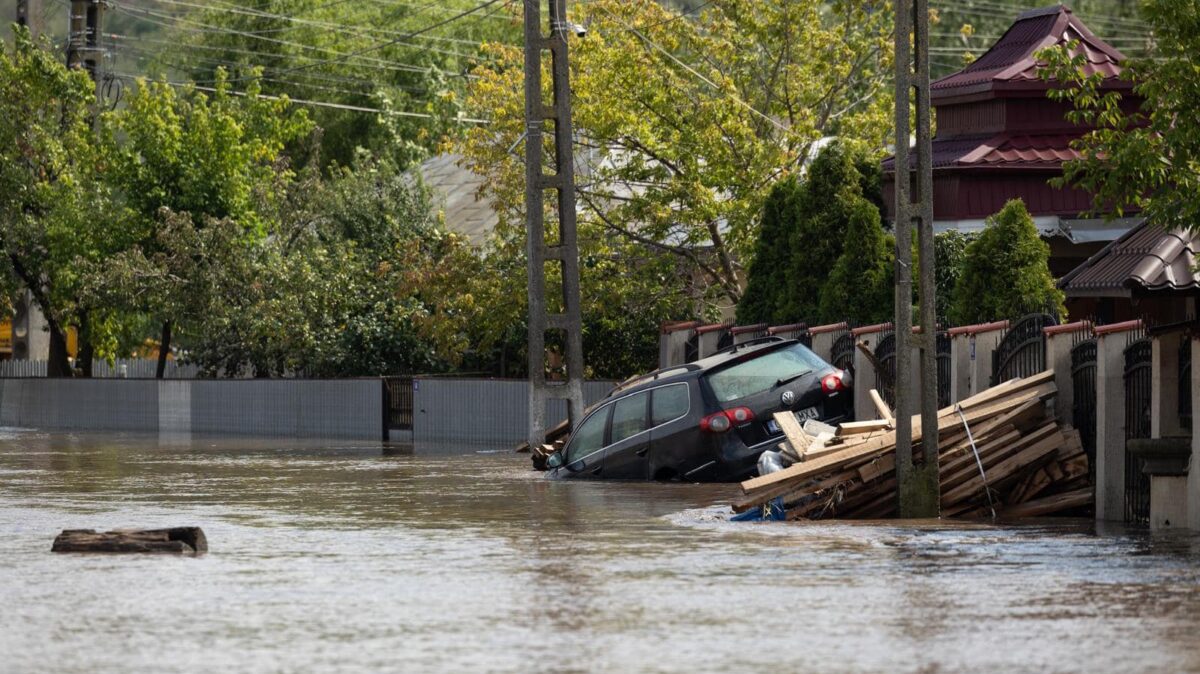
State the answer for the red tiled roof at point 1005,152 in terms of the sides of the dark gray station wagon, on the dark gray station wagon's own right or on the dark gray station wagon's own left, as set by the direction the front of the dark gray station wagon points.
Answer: on the dark gray station wagon's own right

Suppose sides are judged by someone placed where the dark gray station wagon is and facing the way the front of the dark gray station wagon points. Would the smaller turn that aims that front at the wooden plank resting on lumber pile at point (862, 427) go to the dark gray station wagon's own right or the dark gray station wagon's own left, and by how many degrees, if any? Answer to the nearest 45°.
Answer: approximately 180°

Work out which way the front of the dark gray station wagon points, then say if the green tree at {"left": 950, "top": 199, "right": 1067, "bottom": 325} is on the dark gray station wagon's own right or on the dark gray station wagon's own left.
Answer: on the dark gray station wagon's own right

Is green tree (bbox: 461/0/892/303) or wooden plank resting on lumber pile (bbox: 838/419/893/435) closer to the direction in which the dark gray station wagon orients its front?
the green tree

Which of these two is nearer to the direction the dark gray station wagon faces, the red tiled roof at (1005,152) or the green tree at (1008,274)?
the red tiled roof

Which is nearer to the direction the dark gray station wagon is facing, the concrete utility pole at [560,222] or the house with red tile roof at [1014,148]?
the concrete utility pole

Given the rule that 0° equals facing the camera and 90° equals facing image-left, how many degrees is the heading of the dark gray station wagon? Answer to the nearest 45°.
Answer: approximately 135°
